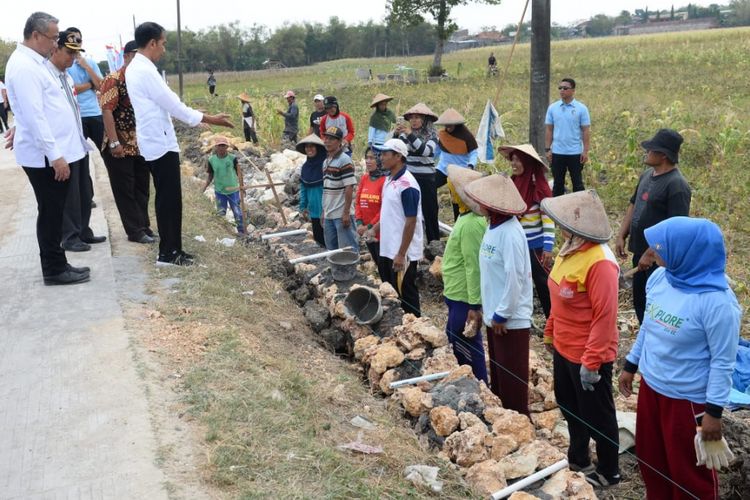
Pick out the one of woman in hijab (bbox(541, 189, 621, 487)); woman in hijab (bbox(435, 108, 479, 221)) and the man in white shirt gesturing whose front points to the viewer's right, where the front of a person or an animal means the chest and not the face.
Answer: the man in white shirt gesturing

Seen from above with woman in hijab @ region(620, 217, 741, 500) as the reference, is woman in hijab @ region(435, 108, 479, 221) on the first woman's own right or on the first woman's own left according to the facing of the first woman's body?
on the first woman's own right

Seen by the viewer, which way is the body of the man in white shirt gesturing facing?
to the viewer's right

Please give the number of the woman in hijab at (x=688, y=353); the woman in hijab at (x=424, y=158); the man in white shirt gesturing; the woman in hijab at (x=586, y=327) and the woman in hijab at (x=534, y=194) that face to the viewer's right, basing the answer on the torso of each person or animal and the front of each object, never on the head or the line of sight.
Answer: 1

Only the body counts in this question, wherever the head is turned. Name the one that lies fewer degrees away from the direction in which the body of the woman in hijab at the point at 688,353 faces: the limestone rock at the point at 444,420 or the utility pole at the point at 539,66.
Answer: the limestone rock

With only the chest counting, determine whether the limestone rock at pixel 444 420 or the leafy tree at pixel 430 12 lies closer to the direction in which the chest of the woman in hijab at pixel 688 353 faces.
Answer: the limestone rock

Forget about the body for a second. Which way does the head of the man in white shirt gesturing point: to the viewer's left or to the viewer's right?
to the viewer's right

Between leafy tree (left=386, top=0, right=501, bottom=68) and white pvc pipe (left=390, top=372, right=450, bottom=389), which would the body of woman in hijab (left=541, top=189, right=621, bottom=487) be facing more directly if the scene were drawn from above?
the white pvc pipe

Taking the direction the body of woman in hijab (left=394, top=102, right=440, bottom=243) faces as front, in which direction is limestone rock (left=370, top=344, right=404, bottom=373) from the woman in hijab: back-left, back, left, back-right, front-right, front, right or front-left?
front-left

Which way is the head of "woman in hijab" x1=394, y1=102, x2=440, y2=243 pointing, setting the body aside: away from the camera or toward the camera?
toward the camera

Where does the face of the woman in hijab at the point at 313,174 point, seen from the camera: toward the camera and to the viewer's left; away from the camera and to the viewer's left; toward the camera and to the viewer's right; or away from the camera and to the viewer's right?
toward the camera and to the viewer's left
